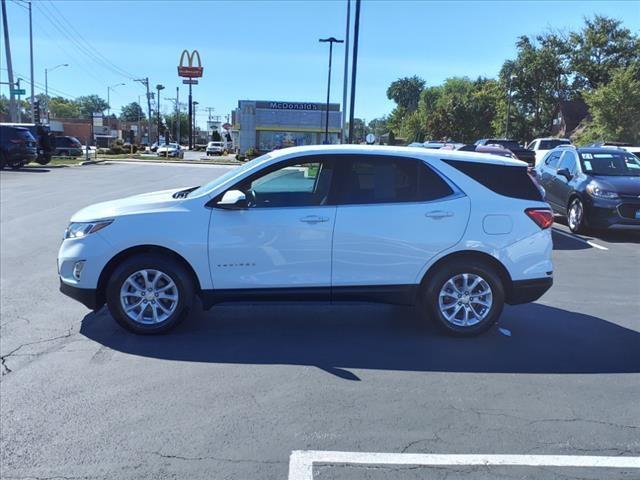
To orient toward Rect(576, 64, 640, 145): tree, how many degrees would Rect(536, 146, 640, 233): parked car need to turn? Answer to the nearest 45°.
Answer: approximately 135° to its left

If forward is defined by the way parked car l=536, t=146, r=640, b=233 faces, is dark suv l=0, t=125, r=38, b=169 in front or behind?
behind

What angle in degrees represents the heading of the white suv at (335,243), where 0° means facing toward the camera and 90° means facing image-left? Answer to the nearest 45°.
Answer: approximately 90°

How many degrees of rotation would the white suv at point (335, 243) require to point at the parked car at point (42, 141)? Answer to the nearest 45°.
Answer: approximately 45° to its right

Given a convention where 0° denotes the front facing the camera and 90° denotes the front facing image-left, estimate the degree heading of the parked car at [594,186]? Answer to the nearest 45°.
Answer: approximately 315°

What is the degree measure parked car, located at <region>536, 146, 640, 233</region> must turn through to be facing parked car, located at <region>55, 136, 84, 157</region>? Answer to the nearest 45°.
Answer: approximately 180°

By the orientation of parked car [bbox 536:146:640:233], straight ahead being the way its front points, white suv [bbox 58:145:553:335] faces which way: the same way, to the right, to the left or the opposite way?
to the right

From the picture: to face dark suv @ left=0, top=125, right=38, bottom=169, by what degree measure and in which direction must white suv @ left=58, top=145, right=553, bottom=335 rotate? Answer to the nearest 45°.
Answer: approximately 45° to its right

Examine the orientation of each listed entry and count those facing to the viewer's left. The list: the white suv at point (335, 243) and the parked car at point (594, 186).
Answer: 1

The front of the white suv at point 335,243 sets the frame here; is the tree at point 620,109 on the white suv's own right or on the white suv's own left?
on the white suv's own right

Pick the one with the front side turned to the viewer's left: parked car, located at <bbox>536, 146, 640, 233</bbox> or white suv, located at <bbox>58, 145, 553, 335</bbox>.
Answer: the white suv
